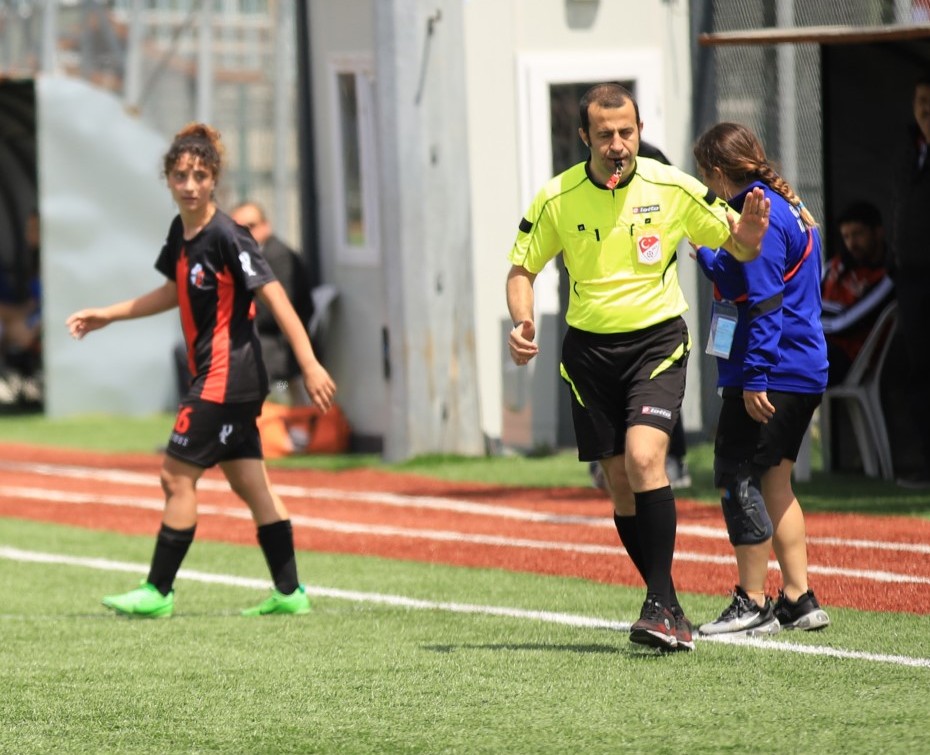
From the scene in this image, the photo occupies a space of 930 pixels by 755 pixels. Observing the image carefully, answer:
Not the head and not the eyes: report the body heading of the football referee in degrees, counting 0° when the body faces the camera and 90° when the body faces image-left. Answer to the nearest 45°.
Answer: approximately 0°

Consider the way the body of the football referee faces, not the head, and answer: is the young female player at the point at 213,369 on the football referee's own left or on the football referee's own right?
on the football referee's own right

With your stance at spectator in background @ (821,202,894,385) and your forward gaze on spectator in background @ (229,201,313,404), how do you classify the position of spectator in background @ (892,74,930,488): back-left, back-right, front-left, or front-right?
back-left

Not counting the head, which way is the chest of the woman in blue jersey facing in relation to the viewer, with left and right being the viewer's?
facing to the left of the viewer

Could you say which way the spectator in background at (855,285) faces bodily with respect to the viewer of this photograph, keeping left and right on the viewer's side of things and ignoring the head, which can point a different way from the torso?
facing the viewer and to the left of the viewer

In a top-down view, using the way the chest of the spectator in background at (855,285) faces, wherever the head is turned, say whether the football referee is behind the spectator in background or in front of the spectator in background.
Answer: in front

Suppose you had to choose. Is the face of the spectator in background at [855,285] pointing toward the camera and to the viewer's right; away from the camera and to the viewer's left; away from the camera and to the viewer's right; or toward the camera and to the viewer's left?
toward the camera and to the viewer's left

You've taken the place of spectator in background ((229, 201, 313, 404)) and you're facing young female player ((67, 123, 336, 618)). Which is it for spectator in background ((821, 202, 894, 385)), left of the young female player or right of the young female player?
left
